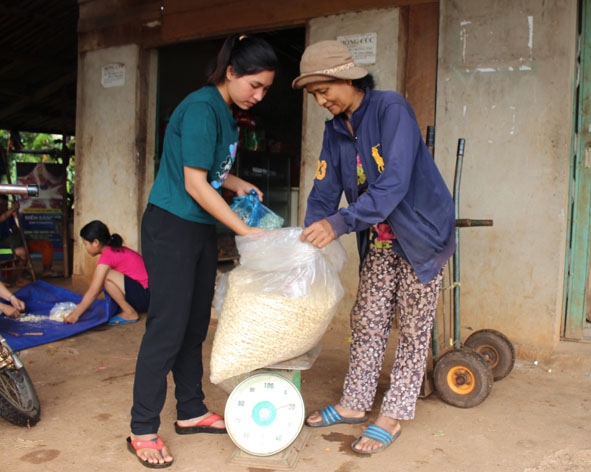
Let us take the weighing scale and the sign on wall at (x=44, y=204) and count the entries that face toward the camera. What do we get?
2

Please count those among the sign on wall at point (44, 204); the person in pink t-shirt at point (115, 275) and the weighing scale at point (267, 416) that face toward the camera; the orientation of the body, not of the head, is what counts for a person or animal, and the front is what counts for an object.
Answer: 2

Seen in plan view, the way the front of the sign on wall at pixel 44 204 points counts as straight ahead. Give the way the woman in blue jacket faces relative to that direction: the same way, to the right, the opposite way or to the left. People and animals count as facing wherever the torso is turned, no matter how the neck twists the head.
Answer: to the right

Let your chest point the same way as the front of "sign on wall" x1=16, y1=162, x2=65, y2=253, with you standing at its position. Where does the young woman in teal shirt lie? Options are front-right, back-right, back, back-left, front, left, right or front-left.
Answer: front

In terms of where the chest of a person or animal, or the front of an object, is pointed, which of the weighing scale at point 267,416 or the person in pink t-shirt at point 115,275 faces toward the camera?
the weighing scale

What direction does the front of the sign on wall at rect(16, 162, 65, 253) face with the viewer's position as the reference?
facing the viewer

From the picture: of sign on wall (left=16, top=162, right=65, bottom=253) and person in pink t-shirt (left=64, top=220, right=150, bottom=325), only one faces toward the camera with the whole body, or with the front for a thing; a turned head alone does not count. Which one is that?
the sign on wall

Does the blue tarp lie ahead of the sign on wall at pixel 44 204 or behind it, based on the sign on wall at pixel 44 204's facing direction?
ahead

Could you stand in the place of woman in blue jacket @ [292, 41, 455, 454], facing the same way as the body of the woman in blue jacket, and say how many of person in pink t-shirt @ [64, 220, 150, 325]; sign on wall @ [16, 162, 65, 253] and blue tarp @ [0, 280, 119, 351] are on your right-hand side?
3

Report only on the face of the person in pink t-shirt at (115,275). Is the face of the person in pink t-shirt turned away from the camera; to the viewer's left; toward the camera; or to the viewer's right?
to the viewer's left

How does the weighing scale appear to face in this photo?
toward the camera

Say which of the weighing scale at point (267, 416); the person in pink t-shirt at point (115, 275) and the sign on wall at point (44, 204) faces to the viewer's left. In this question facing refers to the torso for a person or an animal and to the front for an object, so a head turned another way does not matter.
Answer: the person in pink t-shirt

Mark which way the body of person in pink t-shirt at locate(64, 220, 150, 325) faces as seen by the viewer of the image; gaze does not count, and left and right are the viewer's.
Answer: facing to the left of the viewer

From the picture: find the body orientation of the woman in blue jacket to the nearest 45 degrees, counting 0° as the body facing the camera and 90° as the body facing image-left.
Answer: approximately 45°

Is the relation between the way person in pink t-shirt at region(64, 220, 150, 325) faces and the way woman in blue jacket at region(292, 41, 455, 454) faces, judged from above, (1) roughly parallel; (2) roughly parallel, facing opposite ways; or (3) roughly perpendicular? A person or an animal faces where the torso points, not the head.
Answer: roughly parallel
